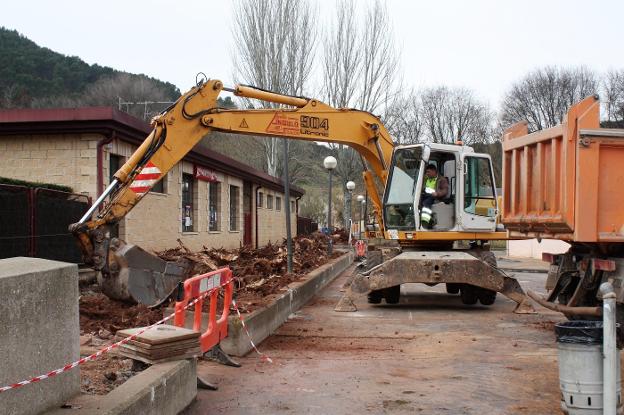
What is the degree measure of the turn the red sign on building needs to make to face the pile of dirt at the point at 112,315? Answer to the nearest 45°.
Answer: approximately 45° to its right

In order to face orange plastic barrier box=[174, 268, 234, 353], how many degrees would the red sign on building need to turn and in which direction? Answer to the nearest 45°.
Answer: approximately 45° to its right

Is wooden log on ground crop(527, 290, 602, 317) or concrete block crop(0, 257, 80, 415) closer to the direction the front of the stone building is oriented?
the wooden log on ground

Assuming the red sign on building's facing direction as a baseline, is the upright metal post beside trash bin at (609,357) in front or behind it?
in front

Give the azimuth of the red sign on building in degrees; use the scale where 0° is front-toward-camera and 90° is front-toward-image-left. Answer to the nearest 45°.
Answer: approximately 315°

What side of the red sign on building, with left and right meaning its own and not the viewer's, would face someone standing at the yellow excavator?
front

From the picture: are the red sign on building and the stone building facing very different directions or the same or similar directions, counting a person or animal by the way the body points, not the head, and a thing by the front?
same or similar directions

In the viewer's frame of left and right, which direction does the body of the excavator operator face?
facing the viewer and to the left of the viewer

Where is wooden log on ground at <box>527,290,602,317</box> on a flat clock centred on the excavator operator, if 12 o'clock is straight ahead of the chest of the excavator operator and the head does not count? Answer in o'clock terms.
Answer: The wooden log on ground is roughly at 10 o'clock from the excavator operator.

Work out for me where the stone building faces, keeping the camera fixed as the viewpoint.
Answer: facing the viewer and to the right of the viewer
